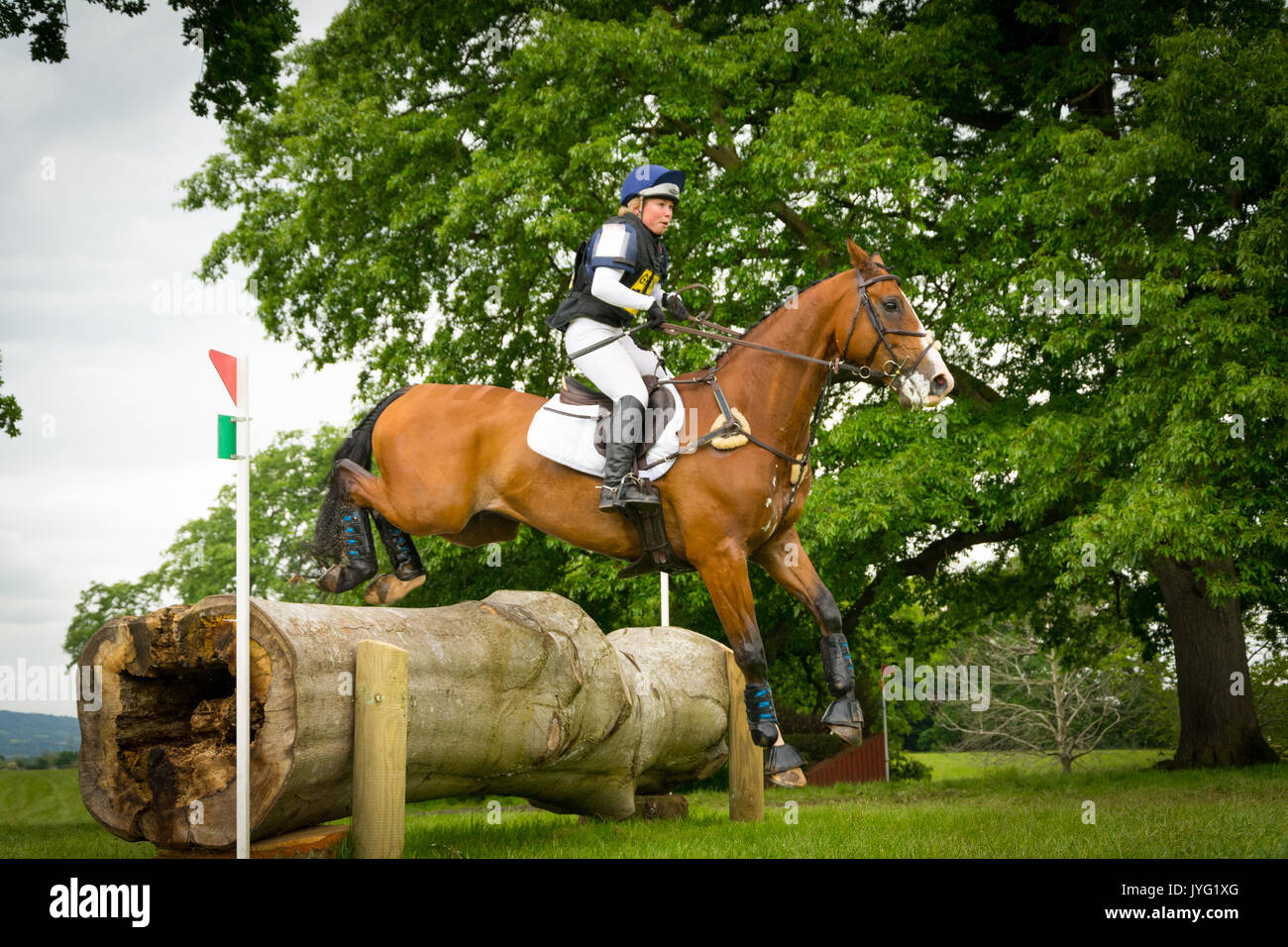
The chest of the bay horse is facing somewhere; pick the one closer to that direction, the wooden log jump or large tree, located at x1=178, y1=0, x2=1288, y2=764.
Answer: the large tree

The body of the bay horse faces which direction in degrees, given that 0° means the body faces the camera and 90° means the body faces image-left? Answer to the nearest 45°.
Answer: approximately 270°

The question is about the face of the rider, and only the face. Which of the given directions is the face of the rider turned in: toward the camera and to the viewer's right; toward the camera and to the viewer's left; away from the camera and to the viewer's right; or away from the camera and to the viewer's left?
toward the camera and to the viewer's right

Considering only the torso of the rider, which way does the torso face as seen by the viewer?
to the viewer's right

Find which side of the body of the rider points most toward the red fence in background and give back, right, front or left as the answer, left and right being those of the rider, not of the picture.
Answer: left

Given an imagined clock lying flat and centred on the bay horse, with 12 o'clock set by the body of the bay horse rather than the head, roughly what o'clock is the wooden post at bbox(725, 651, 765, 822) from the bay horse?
The wooden post is roughly at 9 o'clock from the bay horse.
